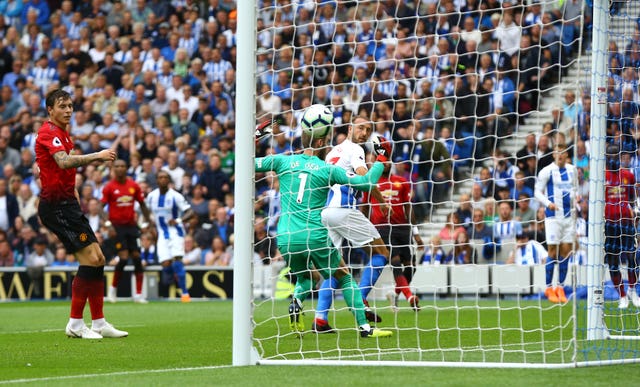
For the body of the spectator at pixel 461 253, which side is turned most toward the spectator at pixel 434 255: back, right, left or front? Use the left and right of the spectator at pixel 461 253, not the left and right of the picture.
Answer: right

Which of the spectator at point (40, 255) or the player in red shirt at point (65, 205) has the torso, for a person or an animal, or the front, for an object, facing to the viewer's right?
the player in red shirt

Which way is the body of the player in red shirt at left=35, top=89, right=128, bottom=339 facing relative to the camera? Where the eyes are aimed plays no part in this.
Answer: to the viewer's right

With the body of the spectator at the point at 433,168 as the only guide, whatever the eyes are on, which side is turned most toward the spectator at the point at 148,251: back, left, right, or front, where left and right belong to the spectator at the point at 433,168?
right
